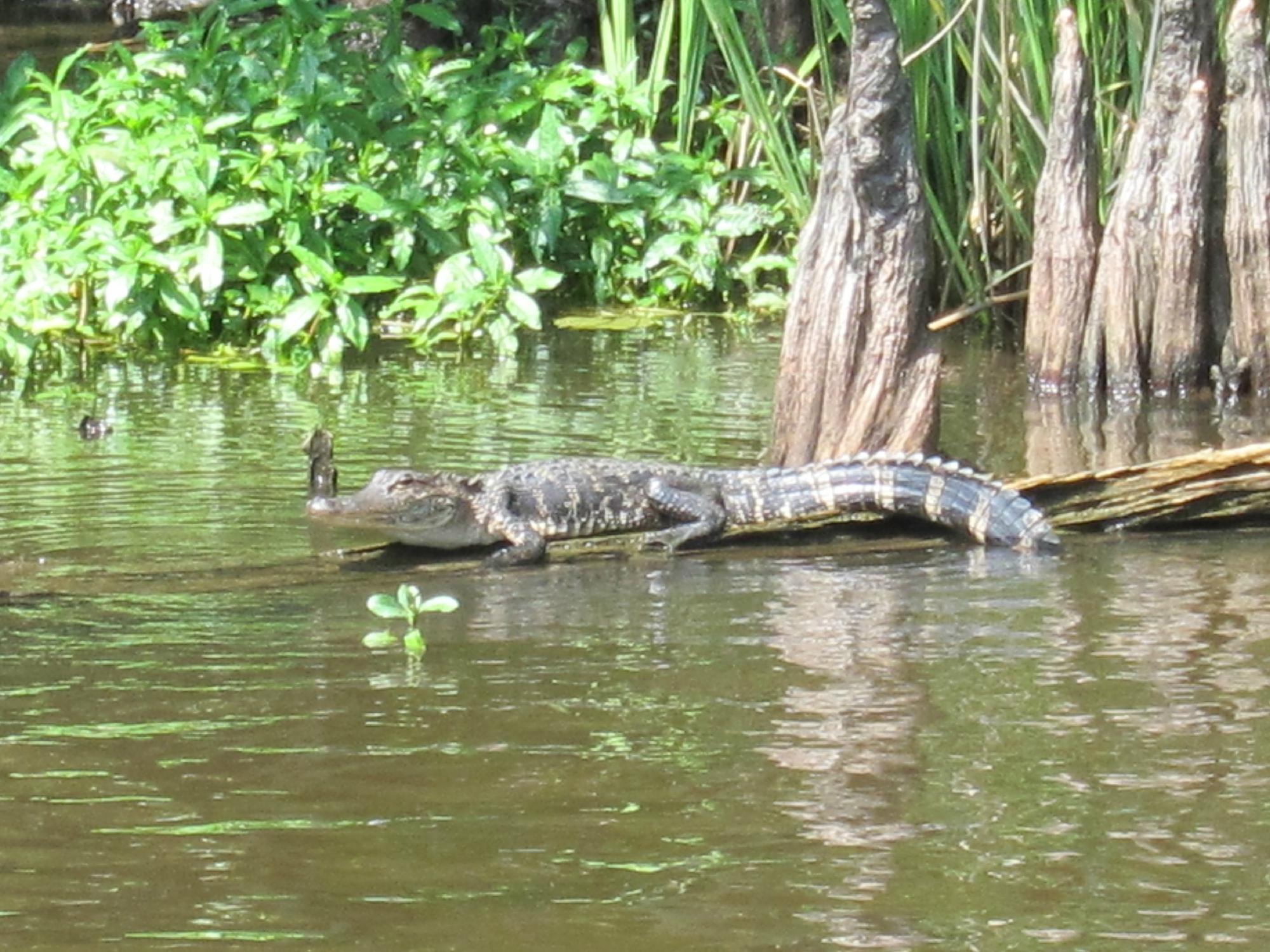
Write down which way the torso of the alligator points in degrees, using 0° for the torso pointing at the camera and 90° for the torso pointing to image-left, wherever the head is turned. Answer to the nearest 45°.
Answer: approximately 90°

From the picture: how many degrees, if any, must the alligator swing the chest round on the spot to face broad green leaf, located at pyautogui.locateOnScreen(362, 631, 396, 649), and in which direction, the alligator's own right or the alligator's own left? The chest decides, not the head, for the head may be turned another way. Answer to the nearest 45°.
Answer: approximately 45° to the alligator's own left

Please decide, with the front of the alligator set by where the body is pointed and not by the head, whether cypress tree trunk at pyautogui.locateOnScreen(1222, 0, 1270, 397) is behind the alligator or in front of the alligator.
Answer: behind

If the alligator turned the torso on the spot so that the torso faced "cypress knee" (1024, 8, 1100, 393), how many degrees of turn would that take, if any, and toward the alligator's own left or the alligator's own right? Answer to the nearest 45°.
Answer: approximately 135° to the alligator's own right

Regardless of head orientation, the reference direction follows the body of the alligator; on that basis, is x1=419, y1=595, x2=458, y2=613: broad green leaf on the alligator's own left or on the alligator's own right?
on the alligator's own left

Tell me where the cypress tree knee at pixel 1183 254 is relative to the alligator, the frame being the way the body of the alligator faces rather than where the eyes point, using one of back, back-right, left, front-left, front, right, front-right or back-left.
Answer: back-right

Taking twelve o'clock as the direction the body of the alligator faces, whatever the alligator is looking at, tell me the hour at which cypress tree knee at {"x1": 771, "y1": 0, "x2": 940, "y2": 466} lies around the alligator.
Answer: The cypress tree knee is roughly at 5 o'clock from the alligator.

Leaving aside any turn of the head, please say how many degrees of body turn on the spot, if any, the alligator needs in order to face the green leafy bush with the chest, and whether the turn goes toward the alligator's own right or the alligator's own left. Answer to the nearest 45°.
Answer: approximately 45° to the alligator's own right

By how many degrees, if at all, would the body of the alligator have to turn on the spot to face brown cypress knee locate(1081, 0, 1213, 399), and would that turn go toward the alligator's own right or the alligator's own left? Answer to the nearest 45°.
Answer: approximately 135° to the alligator's own right

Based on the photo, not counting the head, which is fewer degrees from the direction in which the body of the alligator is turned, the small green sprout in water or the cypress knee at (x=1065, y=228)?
the small green sprout in water

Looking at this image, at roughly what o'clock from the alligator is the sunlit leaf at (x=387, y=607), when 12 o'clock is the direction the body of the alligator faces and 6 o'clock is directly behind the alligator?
The sunlit leaf is roughly at 10 o'clock from the alligator.
